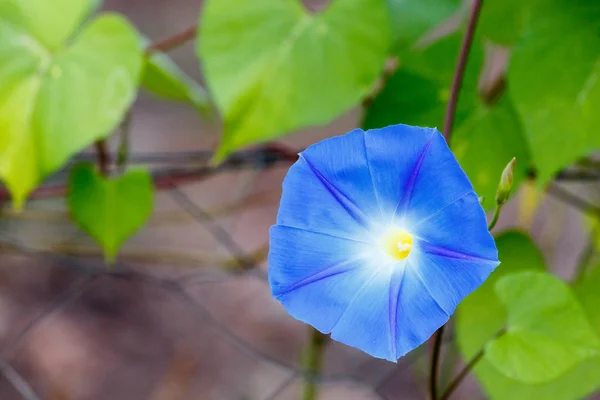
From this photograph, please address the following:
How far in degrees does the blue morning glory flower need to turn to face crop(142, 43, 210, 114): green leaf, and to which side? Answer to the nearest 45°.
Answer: approximately 135° to its right

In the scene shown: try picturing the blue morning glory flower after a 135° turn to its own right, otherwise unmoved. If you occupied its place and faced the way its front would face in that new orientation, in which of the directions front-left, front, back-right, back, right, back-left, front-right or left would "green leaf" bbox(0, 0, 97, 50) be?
front

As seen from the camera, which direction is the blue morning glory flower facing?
toward the camera
